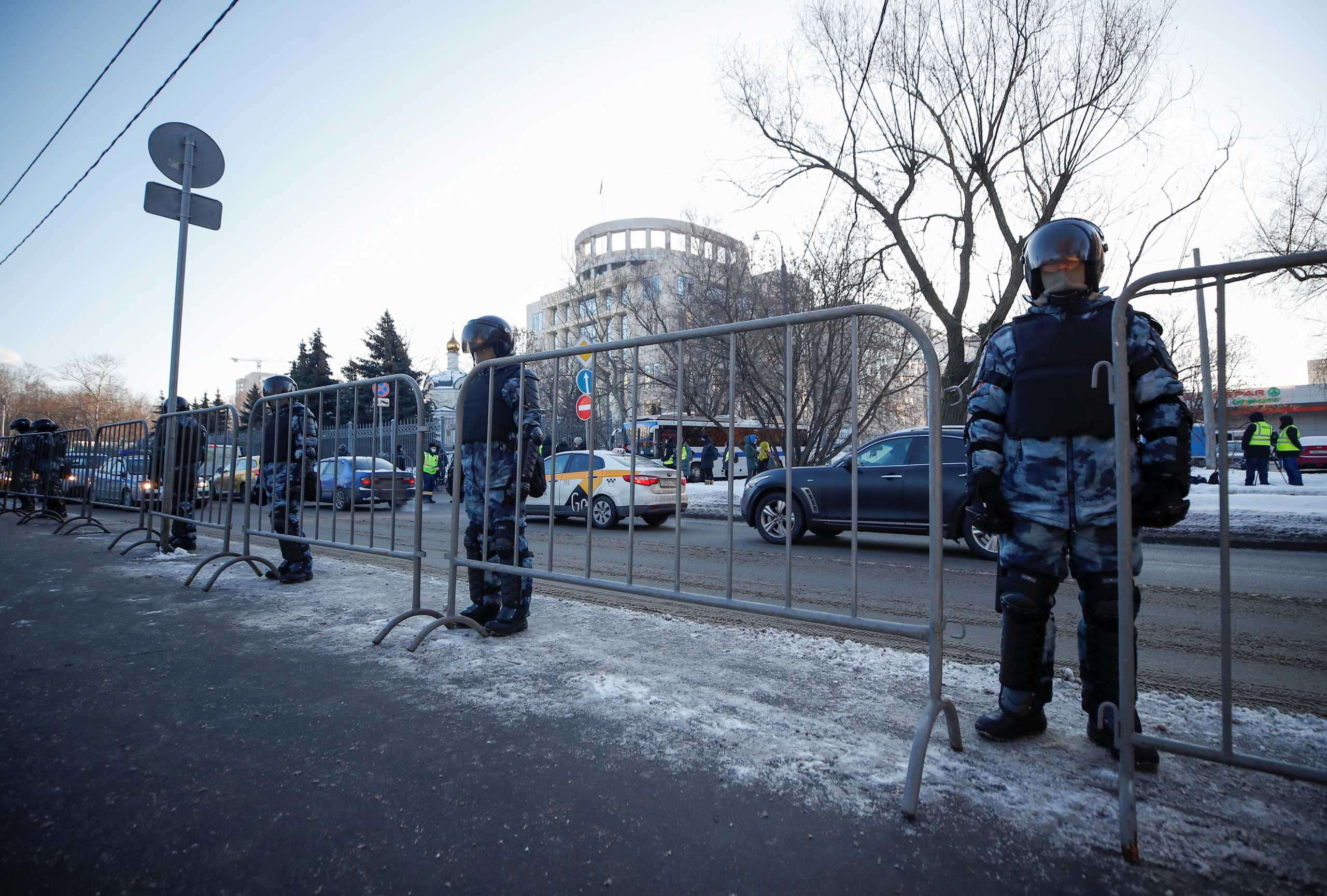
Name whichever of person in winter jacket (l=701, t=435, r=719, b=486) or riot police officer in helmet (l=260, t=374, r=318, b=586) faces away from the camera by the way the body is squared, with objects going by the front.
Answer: the person in winter jacket

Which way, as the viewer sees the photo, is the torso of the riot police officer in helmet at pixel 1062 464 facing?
toward the camera

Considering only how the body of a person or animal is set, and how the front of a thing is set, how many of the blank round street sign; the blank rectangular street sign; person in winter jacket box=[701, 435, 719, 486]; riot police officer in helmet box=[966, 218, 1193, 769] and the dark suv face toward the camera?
1

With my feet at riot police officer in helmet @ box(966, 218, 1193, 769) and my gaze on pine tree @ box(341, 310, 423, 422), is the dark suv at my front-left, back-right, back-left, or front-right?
front-right

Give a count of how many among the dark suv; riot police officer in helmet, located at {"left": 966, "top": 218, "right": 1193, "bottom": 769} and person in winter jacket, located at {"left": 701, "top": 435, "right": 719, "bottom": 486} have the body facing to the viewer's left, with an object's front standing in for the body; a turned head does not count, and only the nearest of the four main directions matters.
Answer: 1

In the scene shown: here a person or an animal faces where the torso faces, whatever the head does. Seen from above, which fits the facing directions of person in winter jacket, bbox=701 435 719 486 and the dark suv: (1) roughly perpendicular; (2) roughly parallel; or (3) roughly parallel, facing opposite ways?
roughly perpendicular

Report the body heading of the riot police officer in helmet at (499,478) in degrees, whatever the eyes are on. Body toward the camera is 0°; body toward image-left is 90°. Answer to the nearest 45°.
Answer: approximately 45°

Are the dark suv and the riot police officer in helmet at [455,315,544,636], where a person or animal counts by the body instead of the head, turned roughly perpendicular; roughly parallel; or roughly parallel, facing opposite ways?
roughly perpendicular

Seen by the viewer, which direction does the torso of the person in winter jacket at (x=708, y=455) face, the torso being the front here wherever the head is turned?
away from the camera

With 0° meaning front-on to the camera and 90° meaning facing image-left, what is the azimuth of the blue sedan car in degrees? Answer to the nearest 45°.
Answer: approximately 135°

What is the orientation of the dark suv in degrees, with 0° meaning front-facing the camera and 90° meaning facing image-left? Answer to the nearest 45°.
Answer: approximately 90°

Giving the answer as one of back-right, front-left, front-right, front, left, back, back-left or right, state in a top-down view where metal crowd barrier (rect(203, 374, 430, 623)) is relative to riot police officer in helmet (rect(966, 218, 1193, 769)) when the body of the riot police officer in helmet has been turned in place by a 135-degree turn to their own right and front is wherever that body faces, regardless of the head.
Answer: front-left

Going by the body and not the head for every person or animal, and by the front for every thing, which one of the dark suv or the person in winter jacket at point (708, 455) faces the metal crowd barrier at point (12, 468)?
the dark suv

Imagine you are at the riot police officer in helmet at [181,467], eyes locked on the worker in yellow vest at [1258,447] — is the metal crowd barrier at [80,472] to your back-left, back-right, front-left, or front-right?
back-left

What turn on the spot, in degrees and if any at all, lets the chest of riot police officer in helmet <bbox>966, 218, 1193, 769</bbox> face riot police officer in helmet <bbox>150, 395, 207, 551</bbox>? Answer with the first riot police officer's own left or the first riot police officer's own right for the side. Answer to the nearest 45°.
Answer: approximately 90° to the first riot police officer's own right

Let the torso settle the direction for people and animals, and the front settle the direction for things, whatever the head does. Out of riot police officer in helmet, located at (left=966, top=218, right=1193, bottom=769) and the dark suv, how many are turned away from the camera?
0
